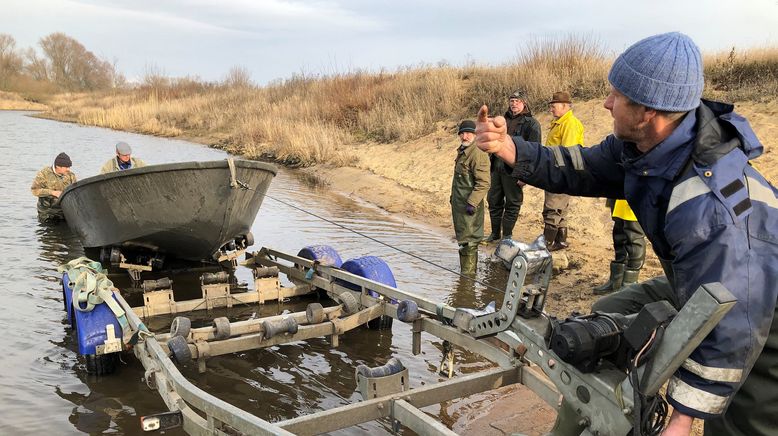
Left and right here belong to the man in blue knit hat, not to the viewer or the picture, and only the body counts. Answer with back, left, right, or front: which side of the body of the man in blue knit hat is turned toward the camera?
left

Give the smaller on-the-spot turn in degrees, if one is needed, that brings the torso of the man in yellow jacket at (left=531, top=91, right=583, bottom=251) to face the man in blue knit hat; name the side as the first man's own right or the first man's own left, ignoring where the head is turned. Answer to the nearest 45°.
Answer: approximately 90° to the first man's own left

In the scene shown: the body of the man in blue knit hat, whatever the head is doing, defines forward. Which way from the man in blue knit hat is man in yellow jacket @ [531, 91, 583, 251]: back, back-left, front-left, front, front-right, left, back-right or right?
right

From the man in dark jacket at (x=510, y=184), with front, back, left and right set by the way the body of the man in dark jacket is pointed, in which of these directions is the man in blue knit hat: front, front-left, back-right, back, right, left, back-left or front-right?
front-left

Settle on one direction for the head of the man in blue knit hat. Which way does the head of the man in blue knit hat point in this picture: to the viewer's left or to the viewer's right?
to the viewer's left

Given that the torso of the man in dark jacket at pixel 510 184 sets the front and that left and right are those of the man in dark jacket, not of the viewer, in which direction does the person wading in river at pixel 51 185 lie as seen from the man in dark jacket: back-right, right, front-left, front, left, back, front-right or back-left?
front-right
